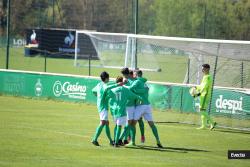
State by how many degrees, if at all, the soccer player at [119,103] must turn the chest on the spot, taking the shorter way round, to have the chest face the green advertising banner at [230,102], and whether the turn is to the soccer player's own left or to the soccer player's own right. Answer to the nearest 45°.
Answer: approximately 45° to the soccer player's own right

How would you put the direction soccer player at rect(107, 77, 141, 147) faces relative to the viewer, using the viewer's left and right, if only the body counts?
facing away from the viewer

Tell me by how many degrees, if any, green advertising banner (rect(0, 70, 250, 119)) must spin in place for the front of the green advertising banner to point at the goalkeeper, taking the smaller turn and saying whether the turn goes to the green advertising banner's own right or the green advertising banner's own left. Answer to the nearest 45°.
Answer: approximately 45° to the green advertising banner's own left

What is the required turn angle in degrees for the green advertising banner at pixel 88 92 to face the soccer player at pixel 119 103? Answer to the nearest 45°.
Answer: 0° — it already faces them

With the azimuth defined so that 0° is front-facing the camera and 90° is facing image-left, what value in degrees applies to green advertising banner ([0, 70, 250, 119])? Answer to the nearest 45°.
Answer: approximately 0°

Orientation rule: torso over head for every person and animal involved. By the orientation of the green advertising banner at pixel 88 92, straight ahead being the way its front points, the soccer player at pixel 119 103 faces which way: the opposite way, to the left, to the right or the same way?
the opposite way

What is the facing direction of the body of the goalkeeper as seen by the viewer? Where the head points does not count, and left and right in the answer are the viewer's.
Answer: facing to the left of the viewer
